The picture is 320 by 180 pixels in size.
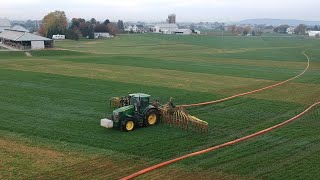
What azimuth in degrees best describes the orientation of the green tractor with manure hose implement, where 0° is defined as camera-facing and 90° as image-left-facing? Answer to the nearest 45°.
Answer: approximately 45°
